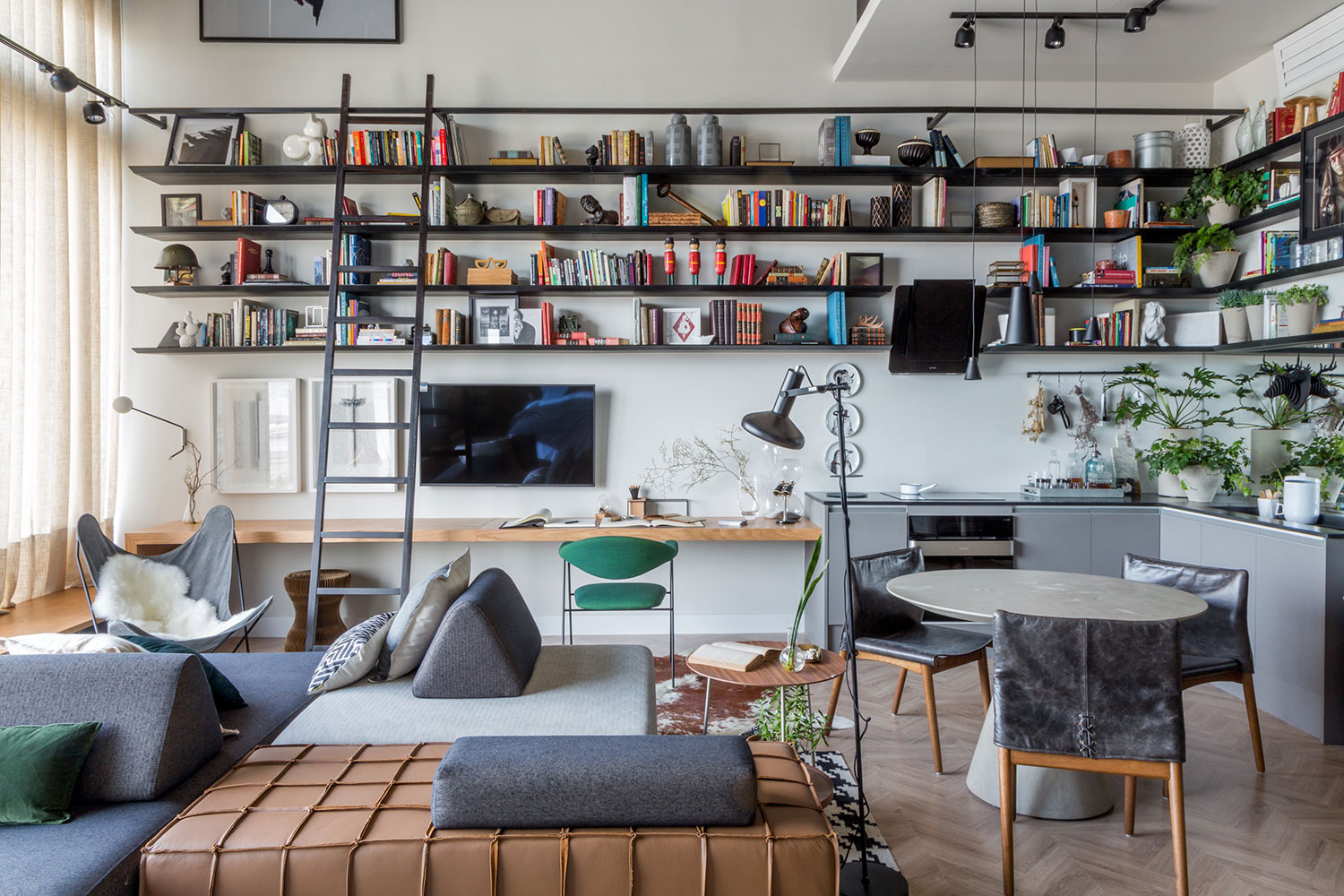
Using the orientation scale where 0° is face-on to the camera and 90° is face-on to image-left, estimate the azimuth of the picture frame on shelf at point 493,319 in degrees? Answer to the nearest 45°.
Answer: approximately 0°

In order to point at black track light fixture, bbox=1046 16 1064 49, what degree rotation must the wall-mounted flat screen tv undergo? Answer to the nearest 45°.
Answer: approximately 45° to its left

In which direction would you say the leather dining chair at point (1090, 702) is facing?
away from the camera

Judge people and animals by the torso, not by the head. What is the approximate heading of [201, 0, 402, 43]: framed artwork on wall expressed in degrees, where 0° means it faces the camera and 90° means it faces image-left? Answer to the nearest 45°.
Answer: approximately 0°

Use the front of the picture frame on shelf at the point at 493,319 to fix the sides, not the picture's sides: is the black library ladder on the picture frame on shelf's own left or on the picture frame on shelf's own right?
on the picture frame on shelf's own right

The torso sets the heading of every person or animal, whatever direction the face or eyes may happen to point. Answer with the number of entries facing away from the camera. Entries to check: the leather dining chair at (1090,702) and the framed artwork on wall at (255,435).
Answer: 1

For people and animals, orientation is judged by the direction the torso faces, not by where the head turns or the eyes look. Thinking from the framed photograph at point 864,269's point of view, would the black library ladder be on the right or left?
on its right
